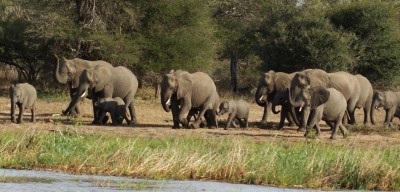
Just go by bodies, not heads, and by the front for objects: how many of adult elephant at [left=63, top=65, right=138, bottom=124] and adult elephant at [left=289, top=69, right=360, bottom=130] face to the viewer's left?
2

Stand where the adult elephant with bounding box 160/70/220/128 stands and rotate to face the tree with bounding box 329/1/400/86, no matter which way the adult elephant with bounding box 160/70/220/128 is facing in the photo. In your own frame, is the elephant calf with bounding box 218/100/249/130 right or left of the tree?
right

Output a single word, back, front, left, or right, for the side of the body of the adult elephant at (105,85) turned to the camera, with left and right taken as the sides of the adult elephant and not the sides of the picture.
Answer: left

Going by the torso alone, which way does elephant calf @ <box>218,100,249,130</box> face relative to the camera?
to the viewer's left

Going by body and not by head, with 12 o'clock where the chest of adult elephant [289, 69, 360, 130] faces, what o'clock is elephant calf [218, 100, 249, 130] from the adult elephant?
The elephant calf is roughly at 11 o'clock from the adult elephant.

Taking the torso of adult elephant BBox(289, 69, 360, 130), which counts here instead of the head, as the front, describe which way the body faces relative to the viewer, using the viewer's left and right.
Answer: facing to the left of the viewer

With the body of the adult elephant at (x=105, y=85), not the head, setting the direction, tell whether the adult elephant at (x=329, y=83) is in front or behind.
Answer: behind
